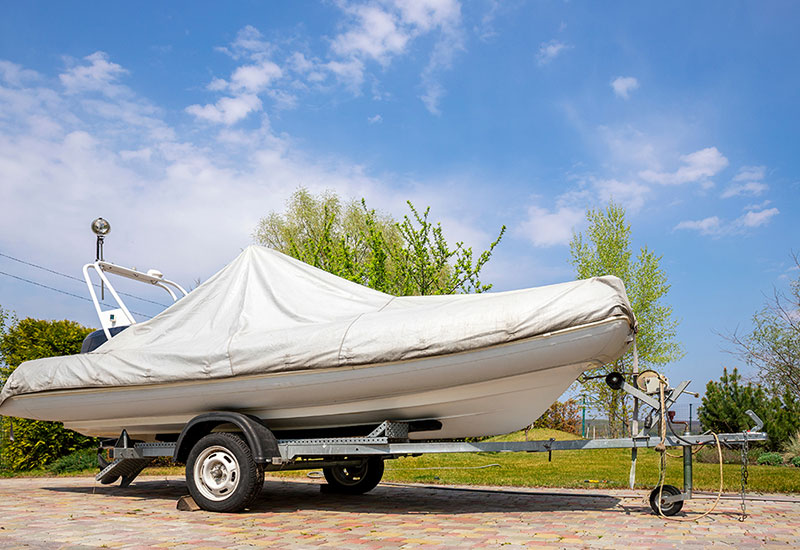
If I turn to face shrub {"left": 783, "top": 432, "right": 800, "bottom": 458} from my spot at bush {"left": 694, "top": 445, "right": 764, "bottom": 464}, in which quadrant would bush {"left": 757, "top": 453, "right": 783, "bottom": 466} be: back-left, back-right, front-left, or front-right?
front-right

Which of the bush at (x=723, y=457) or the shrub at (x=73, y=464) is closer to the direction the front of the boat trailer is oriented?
the bush

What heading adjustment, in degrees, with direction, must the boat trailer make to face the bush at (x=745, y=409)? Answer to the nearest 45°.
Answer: approximately 45° to its left

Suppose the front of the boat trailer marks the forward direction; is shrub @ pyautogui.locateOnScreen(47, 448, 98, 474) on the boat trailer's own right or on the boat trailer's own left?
on the boat trailer's own left

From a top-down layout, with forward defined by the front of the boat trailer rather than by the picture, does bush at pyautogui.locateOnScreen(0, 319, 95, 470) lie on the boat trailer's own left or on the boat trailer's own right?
on the boat trailer's own left

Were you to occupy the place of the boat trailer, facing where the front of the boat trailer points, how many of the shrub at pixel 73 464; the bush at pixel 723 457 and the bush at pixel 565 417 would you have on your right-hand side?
0

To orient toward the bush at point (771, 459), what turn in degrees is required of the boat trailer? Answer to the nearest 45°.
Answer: approximately 45° to its left

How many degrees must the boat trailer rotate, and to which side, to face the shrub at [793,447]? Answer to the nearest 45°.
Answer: approximately 45° to its left

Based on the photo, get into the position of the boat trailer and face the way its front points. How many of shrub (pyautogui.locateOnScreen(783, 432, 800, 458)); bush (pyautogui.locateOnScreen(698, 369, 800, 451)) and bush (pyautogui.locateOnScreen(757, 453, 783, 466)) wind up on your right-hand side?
0

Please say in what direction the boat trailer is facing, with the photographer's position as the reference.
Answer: facing to the right of the viewer

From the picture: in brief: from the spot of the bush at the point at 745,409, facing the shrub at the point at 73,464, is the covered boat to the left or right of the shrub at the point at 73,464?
left
